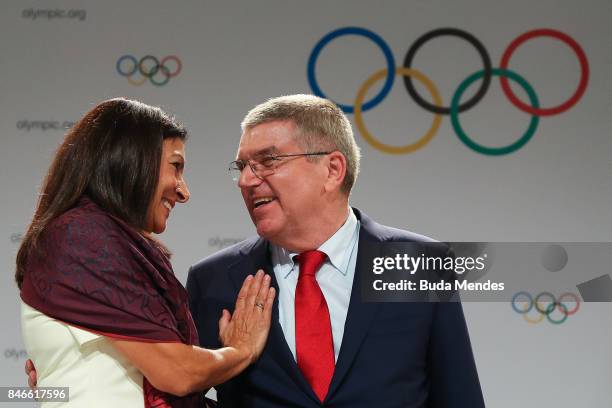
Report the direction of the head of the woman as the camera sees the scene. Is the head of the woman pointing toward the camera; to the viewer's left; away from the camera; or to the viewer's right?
to the viewer's right

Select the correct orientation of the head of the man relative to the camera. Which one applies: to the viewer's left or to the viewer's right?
to the viewer's left

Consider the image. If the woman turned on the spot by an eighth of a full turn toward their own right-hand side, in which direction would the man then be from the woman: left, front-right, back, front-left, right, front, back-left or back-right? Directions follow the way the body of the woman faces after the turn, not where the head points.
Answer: left

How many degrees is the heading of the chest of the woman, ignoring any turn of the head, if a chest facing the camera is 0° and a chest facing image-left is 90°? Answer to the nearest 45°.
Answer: approximately 270°
